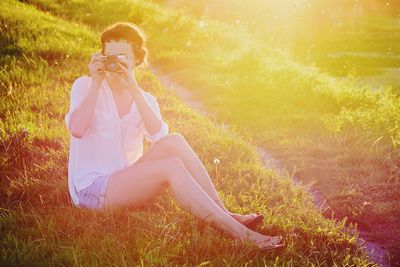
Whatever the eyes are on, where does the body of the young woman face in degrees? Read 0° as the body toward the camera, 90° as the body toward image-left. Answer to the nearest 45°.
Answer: approximately 315°
